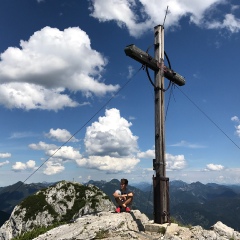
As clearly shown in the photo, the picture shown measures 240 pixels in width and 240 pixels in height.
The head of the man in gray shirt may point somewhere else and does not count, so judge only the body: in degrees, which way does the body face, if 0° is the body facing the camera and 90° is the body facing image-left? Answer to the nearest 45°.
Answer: approximately 0°
